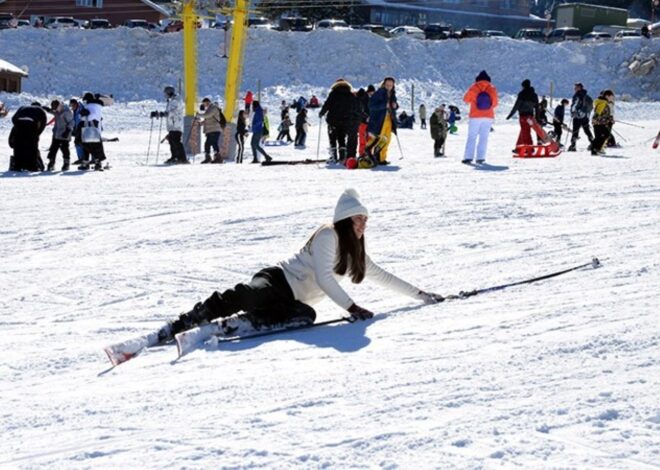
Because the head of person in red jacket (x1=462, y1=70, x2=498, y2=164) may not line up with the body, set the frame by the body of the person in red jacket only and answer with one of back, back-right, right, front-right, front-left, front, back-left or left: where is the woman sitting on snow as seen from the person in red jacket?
back

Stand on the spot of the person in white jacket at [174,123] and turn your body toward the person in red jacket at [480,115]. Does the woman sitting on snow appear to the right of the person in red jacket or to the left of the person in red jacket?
right

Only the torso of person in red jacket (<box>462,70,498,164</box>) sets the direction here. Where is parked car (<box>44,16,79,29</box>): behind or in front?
in front

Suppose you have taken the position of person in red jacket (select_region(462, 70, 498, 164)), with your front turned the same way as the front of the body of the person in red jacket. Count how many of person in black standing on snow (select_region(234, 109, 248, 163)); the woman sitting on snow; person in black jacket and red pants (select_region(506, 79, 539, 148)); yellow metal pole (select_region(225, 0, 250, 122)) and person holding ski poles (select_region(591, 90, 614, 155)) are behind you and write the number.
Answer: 1

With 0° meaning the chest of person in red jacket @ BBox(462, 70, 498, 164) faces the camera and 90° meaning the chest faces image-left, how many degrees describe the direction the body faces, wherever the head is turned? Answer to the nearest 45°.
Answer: approximately 180°

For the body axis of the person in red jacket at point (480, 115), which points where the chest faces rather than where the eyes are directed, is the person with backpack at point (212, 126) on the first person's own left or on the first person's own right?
on the first person's own left

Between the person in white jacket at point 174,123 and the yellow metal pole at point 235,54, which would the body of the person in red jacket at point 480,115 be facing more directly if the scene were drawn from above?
the yellow metal pole

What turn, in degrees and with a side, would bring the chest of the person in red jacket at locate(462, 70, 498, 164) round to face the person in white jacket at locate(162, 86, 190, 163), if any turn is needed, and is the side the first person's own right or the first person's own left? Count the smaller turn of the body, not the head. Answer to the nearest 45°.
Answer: approximately 90° to the first person's own left

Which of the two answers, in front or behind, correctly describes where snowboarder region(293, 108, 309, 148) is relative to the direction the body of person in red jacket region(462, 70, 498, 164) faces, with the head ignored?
in front

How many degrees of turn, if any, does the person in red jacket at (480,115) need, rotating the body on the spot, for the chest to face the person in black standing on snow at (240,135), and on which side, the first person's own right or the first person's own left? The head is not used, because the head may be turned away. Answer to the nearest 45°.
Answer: approximately 45° to the first person's own left

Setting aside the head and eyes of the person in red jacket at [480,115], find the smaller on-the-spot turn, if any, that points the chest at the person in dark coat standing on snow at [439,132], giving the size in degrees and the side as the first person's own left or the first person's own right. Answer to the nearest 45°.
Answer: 0° — they already face them

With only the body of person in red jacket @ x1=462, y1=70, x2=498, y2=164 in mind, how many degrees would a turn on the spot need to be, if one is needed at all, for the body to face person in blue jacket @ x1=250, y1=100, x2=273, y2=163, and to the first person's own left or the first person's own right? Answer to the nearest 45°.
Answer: approximately 45° to the first person's own left

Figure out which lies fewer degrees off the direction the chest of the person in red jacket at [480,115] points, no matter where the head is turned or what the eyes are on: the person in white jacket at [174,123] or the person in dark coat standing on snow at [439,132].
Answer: the person in dark coat standing on snow
